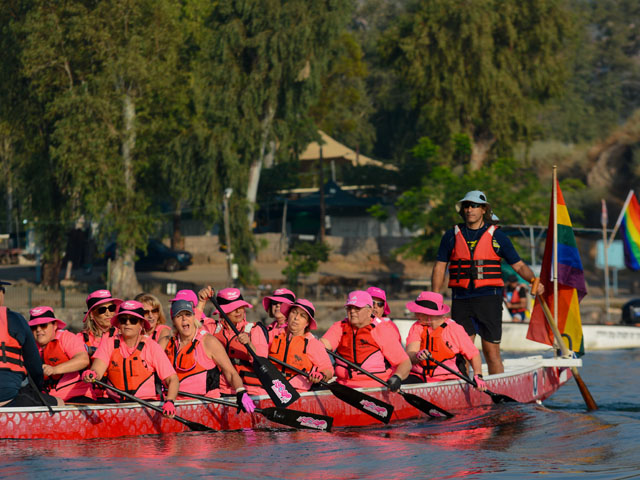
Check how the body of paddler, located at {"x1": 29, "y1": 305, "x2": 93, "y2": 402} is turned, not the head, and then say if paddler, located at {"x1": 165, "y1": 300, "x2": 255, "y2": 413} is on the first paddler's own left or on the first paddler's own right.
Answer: on the first paddler's own left

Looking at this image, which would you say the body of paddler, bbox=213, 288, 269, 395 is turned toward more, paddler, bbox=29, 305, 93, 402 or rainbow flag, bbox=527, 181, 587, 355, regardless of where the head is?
the paddler

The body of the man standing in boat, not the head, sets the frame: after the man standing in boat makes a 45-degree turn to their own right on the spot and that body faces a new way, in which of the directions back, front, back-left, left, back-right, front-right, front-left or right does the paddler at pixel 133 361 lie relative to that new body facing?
front

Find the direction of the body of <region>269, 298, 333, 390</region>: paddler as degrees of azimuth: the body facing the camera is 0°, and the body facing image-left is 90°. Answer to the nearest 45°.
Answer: approximately 45°

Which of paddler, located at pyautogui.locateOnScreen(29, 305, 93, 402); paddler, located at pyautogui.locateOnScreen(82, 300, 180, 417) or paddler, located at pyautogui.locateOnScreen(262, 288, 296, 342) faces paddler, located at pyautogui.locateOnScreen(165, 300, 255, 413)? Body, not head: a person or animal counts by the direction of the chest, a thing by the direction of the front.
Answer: paddler, located at pyautogui.locateOnScreen(262, 288, 296, 342)

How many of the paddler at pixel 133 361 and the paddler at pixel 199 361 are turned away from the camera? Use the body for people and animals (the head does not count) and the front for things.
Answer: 0

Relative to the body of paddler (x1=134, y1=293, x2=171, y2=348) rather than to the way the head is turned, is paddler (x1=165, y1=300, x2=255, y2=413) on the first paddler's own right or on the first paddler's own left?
on the first paddler's own left

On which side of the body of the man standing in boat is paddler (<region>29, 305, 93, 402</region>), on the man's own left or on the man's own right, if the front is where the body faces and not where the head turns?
on the man's own right

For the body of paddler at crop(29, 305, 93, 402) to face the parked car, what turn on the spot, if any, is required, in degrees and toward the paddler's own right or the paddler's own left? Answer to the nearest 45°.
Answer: approximately 135° to the paddler's own right

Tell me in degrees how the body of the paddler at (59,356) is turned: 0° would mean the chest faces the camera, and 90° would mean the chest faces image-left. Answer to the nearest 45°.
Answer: approximately 45°

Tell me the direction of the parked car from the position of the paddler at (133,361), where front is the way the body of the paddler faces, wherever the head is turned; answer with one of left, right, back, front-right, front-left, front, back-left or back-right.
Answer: back-right

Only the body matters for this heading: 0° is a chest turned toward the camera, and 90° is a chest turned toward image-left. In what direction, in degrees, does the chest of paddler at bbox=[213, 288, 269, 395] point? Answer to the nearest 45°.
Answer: approximately 45°

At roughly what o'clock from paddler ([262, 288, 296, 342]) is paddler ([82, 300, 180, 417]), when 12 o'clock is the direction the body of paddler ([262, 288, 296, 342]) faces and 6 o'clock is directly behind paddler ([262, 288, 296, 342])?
paddler ([82, 300, 180, 417]) is roughly at 12 o'clock from paddler ([262, 288, 296, 342]).
